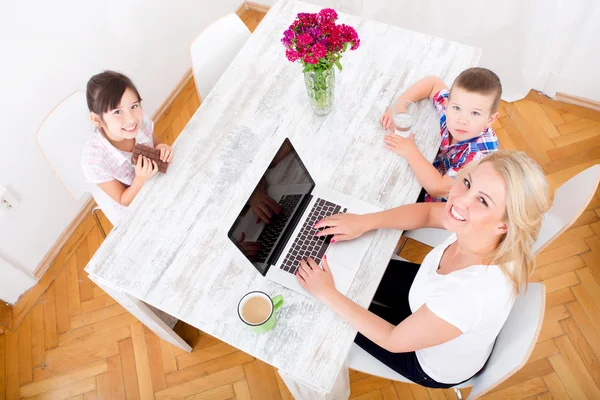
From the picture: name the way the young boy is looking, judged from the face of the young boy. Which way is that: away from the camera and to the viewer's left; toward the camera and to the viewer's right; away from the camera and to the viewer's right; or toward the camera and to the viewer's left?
toward the camera and to the viewer's left

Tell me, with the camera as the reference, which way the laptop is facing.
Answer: facing the viewer and to the right of the viewer

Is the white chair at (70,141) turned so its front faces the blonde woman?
yes

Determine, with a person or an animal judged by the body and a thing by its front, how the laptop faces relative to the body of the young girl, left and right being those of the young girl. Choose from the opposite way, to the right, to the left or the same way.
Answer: the same way

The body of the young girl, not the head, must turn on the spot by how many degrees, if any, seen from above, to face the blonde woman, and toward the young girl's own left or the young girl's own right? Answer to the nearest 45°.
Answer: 0° — they already face them

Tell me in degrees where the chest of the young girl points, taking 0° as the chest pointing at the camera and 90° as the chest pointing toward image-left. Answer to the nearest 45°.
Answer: approximately 315°

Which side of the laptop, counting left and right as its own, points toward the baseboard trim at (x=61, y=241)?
back

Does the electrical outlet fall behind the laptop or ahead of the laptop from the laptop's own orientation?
behind

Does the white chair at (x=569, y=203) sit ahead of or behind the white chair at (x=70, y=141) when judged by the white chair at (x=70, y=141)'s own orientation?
ahead

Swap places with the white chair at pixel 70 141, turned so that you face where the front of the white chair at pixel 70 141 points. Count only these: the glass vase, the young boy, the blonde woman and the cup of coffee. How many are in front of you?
4

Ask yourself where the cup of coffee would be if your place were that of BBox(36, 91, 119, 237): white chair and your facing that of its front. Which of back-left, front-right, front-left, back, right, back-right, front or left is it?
front

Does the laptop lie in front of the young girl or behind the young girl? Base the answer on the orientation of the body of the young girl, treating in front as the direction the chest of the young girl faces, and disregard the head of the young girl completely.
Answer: in front

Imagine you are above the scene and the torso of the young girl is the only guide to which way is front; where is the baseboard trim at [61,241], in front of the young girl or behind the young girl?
behind

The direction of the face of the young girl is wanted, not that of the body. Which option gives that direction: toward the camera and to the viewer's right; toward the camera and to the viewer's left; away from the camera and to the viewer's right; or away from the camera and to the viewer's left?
toward the camera and to the viewer's right

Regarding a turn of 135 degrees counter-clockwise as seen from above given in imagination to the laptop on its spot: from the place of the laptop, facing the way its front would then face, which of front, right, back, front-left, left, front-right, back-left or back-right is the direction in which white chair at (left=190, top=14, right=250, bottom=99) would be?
front-left

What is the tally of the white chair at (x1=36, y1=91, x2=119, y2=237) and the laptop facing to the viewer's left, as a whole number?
0
